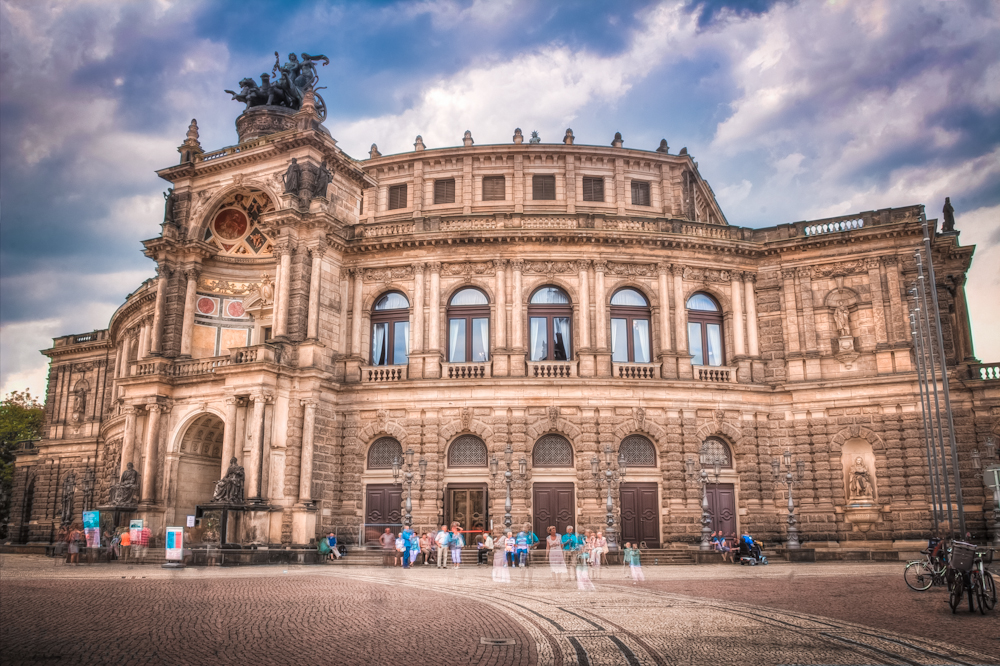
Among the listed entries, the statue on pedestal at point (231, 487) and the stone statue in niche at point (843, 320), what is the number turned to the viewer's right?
0

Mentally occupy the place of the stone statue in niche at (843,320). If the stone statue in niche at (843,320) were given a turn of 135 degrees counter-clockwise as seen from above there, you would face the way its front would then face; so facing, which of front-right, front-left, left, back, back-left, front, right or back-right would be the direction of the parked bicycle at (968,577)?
back-right

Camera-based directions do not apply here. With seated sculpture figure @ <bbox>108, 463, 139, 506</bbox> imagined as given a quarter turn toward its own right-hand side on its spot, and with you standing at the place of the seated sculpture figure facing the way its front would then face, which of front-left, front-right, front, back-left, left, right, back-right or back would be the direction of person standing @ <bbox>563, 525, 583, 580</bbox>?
back

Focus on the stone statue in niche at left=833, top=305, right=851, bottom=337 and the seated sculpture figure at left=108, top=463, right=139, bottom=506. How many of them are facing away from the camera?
0

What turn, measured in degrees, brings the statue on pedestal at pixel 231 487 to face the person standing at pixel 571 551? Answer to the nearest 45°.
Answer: approximately 90° to its left

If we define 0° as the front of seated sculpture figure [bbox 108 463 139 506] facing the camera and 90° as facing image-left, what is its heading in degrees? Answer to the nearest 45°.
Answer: approximately 45°

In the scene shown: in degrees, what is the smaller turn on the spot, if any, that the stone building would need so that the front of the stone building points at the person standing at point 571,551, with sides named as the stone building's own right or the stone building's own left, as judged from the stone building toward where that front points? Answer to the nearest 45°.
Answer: approximately 45° to the stone building's own left

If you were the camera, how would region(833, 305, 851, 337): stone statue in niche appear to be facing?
facing the viewer

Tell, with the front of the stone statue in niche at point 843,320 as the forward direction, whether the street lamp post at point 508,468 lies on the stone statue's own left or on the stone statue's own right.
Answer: on the stone statue's own right

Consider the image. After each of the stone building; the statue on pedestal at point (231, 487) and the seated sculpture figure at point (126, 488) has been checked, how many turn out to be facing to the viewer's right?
0

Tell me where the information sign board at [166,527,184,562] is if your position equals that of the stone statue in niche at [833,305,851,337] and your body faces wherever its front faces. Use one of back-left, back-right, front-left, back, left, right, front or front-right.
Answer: front-right

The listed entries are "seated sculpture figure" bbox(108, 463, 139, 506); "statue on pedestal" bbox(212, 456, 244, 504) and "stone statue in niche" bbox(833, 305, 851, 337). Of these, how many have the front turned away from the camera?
0

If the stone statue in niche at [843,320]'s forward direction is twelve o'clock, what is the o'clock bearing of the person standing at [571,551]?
The person standing is roughly at 1 o'clock from the stone statue in niche.

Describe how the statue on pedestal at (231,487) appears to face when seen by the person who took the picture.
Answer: facing the viewer and to the left of the viewer
